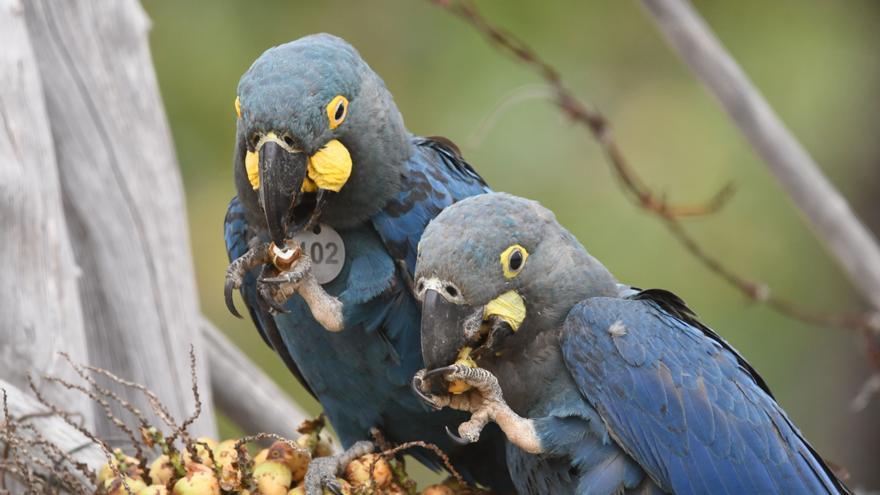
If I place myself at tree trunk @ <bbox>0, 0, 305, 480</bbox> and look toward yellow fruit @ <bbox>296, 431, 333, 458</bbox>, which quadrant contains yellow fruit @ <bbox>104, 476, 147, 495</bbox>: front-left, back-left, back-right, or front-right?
front-right

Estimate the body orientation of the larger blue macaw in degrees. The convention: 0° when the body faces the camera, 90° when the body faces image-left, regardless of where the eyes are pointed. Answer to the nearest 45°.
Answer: approximately 45°

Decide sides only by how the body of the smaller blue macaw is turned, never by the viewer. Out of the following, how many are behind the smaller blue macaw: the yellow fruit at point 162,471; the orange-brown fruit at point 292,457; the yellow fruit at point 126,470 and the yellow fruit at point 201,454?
0

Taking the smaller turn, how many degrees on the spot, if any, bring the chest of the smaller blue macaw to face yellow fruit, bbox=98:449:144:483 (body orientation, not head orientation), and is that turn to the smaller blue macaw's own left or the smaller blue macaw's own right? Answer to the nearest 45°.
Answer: approximately 45° to the smaller blue macaw's own right

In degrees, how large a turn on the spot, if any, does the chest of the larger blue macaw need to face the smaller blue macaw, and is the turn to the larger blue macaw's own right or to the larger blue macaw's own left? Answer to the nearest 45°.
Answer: approximately 90° to the larger blue macaw's own left

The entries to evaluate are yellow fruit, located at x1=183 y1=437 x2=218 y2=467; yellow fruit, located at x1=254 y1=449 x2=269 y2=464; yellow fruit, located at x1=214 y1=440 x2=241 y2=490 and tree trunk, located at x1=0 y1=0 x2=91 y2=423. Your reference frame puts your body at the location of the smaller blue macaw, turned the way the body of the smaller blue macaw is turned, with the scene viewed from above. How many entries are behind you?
0

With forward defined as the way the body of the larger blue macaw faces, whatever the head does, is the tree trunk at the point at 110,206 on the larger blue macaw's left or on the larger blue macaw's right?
on the larger blue macaw's right

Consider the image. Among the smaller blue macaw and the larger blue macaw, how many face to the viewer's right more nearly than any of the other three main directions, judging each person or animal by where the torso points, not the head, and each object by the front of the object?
0

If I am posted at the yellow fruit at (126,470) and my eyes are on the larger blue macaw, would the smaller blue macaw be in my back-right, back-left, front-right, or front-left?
front-right

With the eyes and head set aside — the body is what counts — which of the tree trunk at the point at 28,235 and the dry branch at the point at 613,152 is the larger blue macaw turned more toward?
the tree trunk

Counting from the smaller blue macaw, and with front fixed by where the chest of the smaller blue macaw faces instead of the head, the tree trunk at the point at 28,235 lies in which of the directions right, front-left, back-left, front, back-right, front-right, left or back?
front-right
